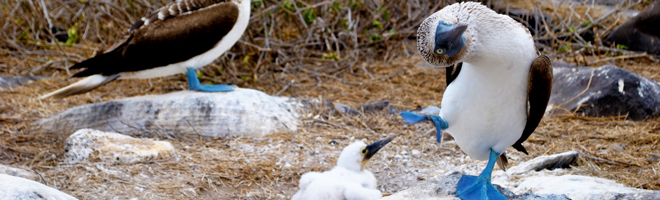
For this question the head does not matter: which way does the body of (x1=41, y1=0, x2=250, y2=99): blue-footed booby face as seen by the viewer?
to the viewer's right

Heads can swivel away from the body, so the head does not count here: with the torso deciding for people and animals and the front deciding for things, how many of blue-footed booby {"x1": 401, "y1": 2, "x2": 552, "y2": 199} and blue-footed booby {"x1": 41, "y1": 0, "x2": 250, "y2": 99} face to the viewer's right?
1

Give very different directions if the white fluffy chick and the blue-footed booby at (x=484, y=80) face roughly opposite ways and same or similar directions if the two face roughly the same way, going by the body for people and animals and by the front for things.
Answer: very different directions

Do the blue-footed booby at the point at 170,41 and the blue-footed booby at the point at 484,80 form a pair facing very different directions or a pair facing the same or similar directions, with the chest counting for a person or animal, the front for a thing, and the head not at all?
very different directions

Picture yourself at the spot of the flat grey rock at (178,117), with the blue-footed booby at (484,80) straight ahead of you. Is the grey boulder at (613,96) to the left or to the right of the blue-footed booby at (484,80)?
left

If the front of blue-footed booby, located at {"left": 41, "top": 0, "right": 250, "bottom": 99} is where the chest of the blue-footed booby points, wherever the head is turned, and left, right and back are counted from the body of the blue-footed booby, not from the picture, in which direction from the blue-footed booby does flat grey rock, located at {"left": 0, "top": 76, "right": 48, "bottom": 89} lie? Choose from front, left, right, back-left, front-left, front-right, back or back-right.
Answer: back-left

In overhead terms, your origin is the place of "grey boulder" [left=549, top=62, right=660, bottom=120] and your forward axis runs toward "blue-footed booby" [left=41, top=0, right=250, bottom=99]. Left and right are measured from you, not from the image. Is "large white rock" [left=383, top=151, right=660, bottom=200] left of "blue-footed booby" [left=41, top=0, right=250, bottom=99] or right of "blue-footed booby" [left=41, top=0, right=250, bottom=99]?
left

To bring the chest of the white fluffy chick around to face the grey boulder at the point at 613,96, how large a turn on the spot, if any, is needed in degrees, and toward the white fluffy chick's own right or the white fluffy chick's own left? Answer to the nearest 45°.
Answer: approximately 45° to the white fluffy chick's own left

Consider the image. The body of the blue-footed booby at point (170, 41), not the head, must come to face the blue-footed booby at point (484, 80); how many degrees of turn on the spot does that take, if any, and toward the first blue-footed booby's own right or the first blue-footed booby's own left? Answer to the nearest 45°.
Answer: approximately 90° to the first blue-footed booby's own right

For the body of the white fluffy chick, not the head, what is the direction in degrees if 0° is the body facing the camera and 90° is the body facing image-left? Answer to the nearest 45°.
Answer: approximately 270°

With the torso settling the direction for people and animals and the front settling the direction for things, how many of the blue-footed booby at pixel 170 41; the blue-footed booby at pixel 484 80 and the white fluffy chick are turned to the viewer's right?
2
